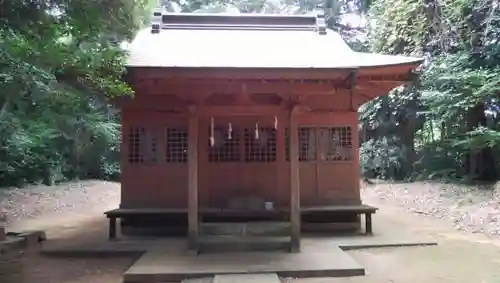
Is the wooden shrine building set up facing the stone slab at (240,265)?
yes

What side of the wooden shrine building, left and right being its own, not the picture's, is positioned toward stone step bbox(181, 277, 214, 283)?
front

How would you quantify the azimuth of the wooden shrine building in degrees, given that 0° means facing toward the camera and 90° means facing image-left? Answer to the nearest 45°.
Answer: approximately 0°

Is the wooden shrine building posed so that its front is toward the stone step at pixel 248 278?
yes

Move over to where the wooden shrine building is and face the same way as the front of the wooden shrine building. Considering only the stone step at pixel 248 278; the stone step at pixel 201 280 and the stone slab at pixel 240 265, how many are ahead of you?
3
